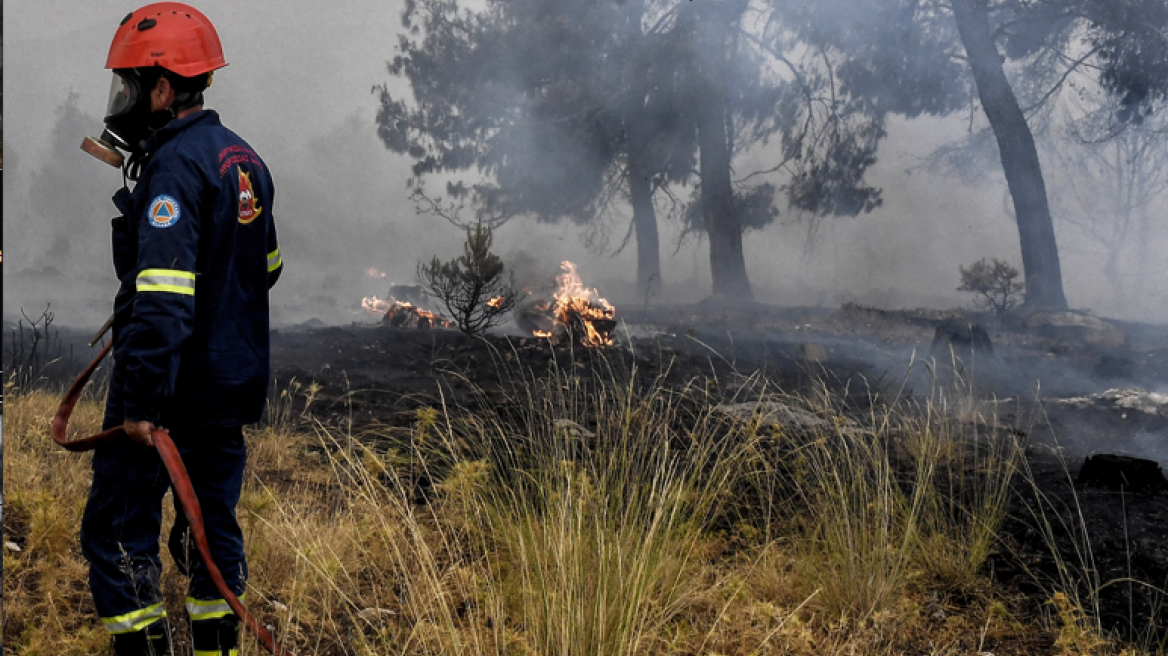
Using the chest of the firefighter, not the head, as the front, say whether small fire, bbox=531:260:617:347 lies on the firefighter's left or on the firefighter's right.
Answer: on the firefighter's right

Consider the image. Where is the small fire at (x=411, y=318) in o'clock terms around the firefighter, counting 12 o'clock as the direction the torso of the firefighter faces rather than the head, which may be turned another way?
The small fire is roughly at 2 o'clock from the firefighter.

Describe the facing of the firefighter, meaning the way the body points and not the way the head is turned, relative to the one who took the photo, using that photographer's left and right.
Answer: facing away from the viewer and to the left of the viewer
